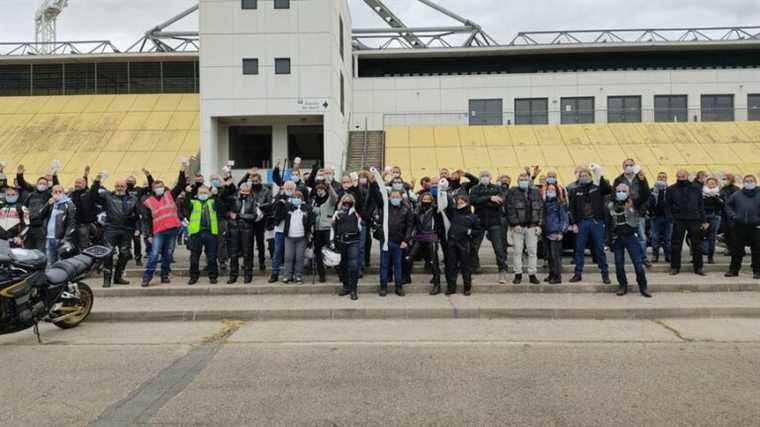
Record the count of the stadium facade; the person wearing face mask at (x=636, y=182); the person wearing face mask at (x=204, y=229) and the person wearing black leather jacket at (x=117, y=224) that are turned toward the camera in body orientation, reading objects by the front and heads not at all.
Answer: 4

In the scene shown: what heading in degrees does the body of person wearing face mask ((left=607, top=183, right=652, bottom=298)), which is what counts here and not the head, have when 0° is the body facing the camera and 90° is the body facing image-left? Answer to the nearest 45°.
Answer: approximately 0°

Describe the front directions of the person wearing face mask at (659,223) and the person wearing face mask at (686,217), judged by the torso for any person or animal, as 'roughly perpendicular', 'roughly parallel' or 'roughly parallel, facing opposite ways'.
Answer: roughly parallel

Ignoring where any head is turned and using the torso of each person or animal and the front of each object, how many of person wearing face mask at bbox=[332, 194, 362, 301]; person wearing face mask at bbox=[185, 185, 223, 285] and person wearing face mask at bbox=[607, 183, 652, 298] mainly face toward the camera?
3

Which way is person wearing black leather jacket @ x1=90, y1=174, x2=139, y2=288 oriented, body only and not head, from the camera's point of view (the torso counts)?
toward the camera

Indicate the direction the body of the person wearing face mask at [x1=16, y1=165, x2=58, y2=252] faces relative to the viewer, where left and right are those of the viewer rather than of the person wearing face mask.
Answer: facing the viewer

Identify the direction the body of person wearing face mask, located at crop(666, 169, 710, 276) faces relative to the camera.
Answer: toward the camera

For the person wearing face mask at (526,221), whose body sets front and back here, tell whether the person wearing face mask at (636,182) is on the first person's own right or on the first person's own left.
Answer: on the first person's own left

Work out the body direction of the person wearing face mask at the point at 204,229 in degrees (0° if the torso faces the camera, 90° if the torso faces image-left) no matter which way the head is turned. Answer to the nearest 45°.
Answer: approximately 0°

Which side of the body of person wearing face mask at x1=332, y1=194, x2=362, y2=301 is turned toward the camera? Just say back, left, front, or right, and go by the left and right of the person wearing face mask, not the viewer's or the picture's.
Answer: front

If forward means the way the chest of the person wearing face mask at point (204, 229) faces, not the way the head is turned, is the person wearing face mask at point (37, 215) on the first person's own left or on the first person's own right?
on the first person's own right

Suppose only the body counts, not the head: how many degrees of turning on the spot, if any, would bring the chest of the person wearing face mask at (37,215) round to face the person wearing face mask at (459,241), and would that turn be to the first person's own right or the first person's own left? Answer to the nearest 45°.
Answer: approximately 45° to the first person's own left

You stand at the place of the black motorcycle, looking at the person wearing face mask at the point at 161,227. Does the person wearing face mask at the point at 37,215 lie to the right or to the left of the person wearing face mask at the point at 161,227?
left

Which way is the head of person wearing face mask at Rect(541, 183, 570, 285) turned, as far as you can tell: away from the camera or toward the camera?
toward the camera
